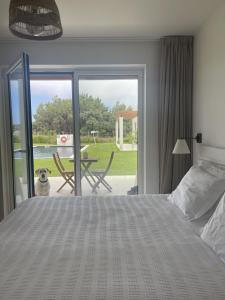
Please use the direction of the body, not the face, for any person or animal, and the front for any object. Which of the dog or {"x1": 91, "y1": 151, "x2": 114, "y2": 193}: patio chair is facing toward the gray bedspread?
the dog

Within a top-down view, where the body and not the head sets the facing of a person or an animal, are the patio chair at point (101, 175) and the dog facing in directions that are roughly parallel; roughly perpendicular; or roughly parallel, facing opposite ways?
roughly perpendicular

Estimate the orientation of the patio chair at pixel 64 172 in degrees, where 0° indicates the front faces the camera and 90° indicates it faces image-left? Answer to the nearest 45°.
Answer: approximately 270°

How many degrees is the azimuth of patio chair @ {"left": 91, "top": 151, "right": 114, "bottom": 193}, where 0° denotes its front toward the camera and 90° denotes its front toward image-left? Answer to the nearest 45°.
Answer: approximately 90°

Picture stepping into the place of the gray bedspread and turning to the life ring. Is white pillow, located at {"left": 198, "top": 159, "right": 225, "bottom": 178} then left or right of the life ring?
right

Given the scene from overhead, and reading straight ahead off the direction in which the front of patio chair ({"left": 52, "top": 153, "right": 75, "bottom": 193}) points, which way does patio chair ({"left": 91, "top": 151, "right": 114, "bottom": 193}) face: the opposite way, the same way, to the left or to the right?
the opposite way

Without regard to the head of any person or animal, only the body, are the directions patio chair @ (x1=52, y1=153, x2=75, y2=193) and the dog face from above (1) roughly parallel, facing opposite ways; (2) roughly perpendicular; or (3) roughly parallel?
roughly perpendicular

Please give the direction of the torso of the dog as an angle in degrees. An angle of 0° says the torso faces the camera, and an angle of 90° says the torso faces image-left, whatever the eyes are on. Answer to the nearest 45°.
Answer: approximately 0°

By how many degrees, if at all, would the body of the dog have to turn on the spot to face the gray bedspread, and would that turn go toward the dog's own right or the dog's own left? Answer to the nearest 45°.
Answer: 0° — it already faces it
